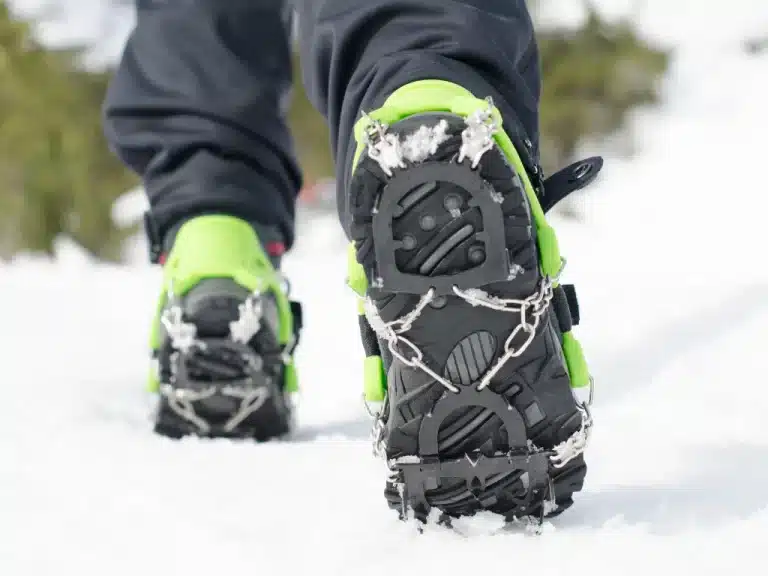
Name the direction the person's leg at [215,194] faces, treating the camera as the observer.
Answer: facing away from the viewer
